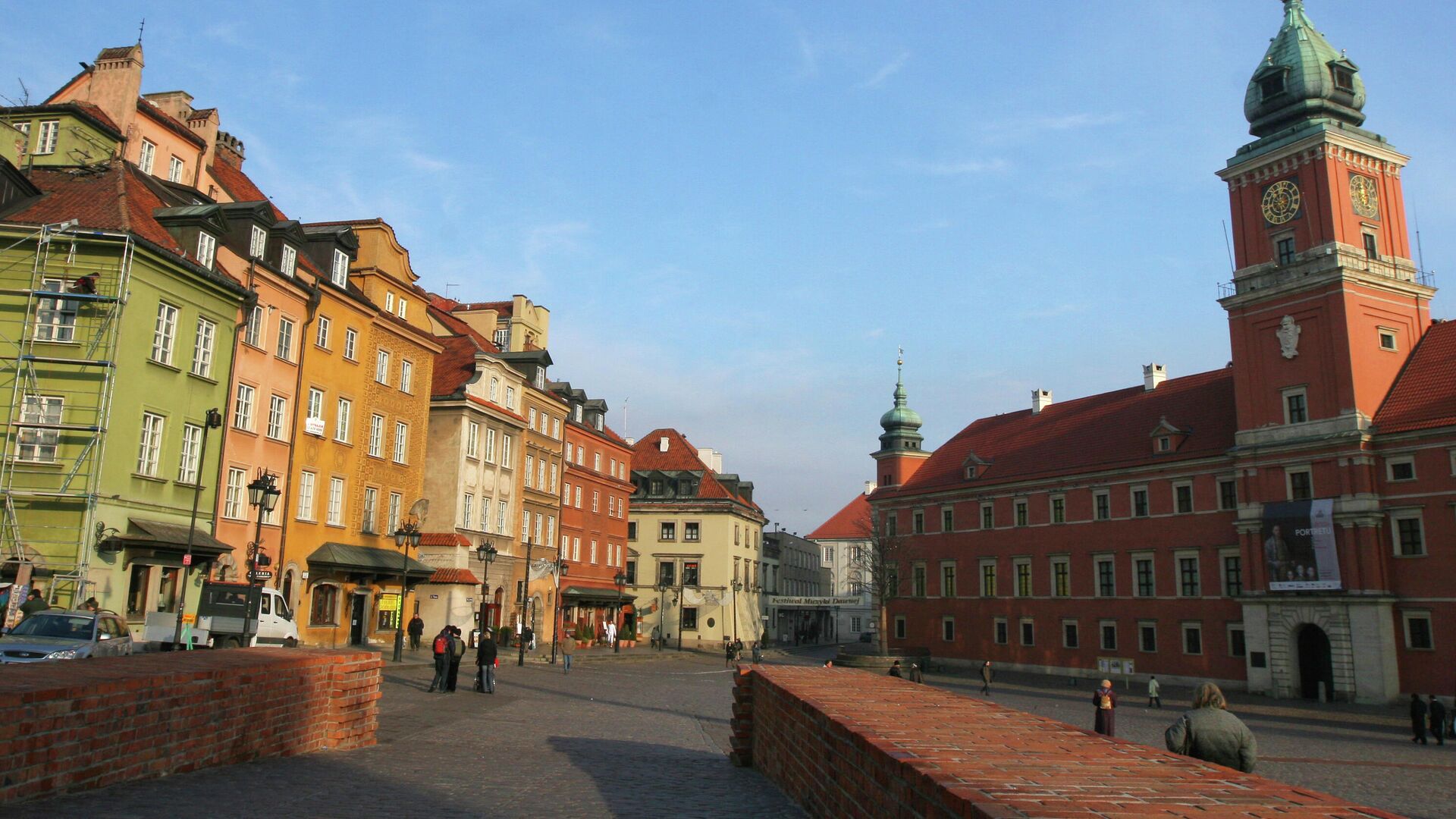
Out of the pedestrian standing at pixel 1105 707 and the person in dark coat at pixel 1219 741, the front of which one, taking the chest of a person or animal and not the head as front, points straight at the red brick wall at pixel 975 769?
the pedestrian standing

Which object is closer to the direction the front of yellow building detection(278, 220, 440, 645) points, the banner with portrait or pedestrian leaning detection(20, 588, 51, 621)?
the banner with portrait

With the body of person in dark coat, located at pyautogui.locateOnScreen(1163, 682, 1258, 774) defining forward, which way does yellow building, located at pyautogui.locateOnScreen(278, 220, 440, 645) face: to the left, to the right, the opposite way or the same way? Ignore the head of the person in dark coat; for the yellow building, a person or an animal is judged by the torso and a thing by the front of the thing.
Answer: to the right

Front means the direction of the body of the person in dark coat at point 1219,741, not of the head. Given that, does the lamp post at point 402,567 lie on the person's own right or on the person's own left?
on the person's own left

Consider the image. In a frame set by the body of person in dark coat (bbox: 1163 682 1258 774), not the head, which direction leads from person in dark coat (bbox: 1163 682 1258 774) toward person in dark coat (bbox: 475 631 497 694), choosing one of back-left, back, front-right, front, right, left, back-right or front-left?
front-left

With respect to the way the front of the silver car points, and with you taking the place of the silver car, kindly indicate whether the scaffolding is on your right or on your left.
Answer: on your right

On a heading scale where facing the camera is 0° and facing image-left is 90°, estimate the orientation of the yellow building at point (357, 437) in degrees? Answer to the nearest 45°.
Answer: approximately 315°

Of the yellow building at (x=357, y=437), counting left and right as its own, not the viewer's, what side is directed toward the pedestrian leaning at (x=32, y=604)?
right

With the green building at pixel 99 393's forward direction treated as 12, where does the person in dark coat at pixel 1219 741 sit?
The person in dark coat is roughly at 1 o'clock from the green building.

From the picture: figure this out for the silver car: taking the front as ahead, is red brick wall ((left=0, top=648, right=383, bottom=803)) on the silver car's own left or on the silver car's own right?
on the silver car's own left

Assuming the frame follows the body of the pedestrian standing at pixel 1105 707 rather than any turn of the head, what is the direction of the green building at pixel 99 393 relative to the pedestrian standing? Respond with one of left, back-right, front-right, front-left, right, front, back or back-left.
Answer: right

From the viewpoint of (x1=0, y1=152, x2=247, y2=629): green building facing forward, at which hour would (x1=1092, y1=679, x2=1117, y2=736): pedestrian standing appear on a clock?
The pedestrian standing is roughly at 12 o'clock from the green building.

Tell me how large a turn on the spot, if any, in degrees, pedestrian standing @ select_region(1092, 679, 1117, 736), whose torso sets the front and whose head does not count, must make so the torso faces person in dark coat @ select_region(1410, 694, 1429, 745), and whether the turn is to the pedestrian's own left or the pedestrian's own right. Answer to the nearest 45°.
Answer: approximately 135° to the pedestrian's own left

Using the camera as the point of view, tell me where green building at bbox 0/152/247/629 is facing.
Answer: facing the viewer and to the right of the viewer

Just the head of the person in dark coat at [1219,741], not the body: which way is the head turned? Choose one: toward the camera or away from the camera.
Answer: away from the camera
